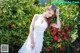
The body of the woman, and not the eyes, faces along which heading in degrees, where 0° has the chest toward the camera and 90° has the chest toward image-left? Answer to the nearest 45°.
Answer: approximately 315°
